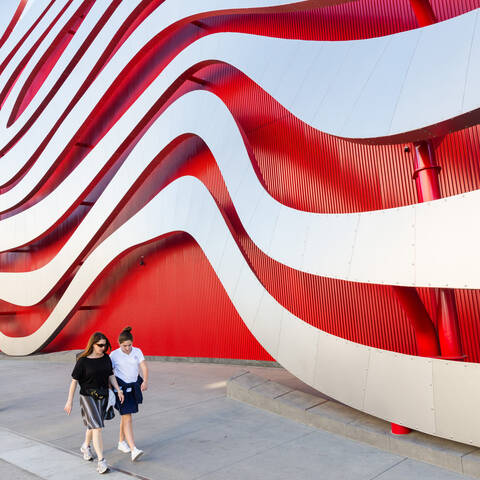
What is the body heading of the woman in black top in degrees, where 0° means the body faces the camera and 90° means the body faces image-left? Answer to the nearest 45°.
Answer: approximately 315°

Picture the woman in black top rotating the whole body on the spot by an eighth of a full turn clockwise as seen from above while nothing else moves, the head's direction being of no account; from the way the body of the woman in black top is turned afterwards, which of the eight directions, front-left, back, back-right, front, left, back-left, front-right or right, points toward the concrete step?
left
